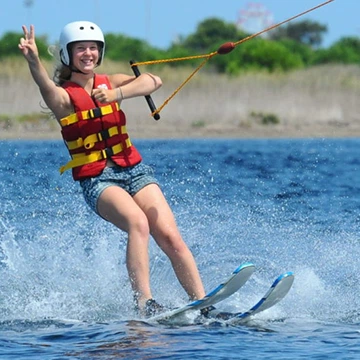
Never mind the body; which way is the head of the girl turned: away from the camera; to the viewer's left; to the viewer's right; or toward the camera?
toward the camera

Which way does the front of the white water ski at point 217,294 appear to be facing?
to the viewer's right

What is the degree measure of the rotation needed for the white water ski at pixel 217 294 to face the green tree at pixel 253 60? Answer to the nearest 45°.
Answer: approximately 90° to its left

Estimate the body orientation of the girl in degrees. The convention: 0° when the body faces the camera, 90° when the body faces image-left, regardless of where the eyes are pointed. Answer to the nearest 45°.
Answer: approximately 315°
